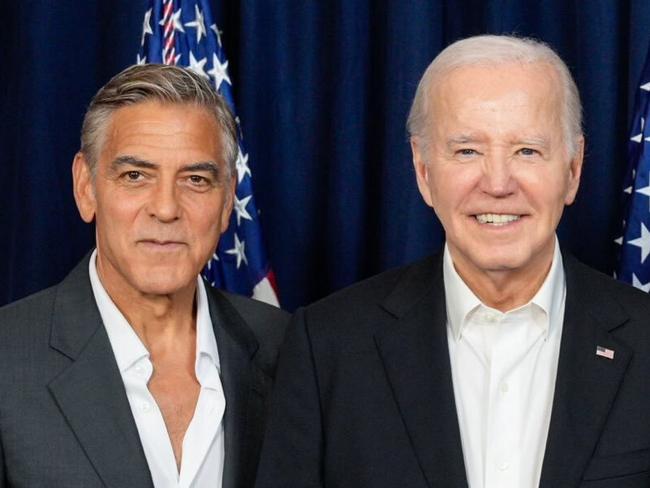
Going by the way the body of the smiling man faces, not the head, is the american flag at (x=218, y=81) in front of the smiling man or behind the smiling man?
behind

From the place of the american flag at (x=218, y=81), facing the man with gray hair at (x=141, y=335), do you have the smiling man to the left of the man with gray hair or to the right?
left

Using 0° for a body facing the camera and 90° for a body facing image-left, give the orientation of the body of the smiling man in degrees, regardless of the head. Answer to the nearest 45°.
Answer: approximately 0°

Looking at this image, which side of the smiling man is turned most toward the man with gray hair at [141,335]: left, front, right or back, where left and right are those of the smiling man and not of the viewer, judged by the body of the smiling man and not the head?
right

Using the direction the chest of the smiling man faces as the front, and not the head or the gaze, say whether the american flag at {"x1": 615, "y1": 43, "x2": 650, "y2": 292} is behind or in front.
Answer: behind
